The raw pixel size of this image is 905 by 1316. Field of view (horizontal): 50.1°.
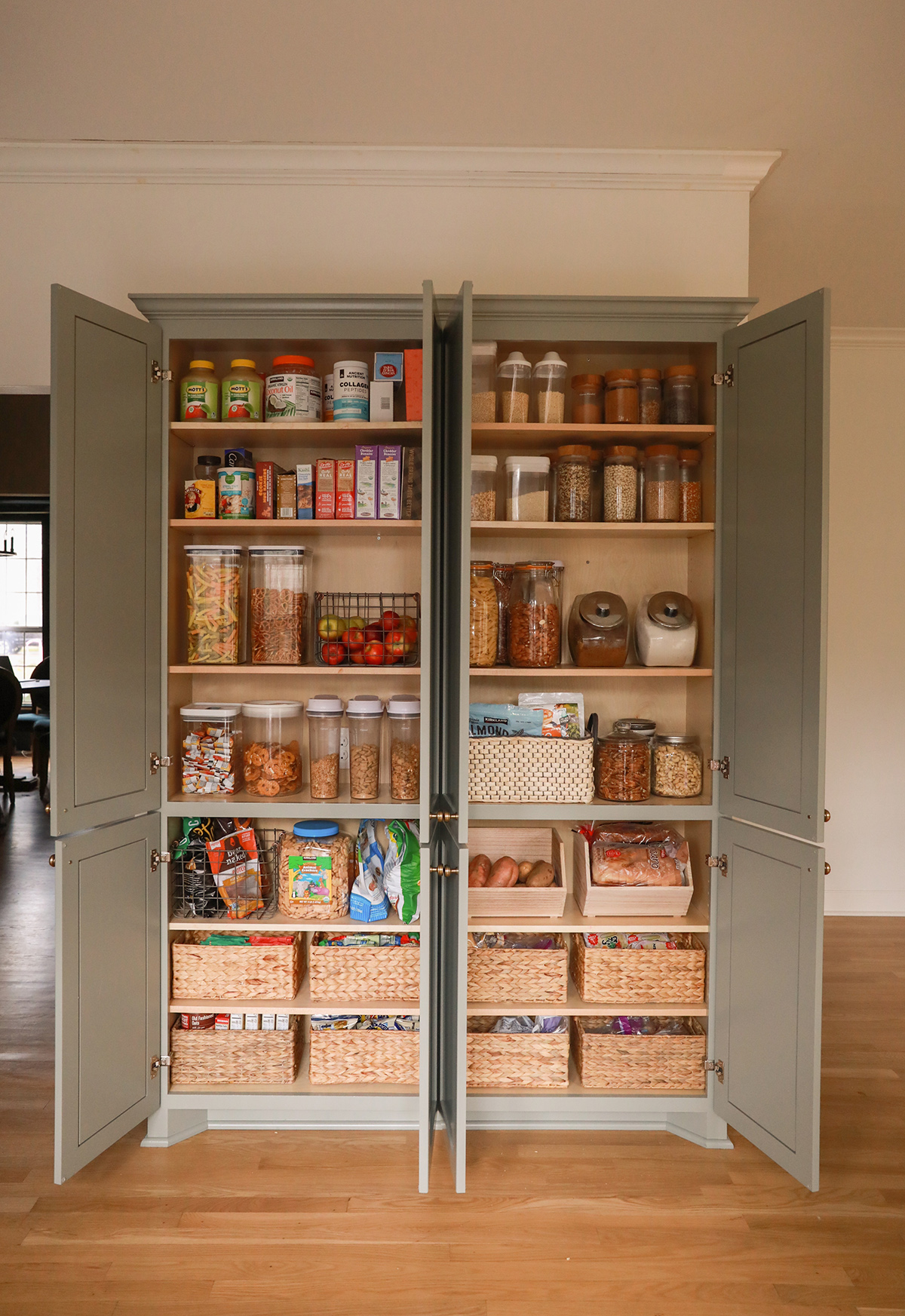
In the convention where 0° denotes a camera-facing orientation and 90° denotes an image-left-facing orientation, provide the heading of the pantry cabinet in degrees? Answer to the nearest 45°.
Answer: approximately 0°
